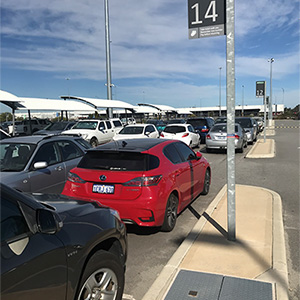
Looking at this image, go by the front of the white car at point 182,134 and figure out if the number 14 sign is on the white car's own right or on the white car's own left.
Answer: on the white car's own right

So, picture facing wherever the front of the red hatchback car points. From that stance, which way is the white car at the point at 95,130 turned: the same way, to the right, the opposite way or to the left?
the opposite way

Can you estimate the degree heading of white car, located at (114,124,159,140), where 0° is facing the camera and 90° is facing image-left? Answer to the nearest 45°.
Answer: approximately 45°

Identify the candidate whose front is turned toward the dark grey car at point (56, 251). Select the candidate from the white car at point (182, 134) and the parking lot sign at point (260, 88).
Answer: the parking lot sign

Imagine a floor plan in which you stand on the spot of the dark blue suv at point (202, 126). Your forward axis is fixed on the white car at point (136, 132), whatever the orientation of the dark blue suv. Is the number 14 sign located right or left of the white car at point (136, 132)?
left

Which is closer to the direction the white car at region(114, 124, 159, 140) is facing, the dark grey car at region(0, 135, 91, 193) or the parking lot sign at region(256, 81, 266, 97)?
the dark grey car

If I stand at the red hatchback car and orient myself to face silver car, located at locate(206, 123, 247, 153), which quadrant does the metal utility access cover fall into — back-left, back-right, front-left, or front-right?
back-right

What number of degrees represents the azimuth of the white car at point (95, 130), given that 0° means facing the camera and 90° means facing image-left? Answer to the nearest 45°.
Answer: approximately 45°

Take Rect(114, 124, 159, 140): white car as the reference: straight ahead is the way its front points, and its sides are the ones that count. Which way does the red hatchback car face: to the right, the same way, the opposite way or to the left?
the opposite way

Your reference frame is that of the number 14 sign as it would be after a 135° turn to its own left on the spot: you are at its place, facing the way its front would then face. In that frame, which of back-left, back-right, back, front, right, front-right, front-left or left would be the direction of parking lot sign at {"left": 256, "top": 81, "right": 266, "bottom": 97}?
front-left
